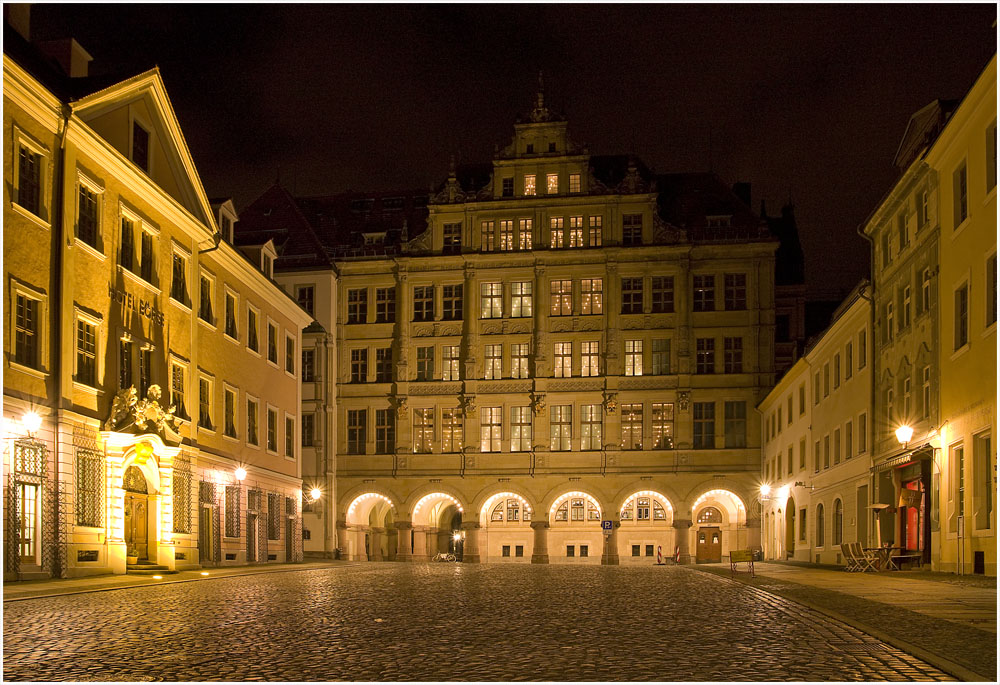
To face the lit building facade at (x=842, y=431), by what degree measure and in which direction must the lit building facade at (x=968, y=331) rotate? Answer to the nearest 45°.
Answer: approximately 90° to its right

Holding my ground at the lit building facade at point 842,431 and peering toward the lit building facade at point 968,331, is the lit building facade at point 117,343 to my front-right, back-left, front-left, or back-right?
front-right

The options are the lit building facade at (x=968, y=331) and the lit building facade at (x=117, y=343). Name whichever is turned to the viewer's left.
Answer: the lit building facade at (x=968, y=331)

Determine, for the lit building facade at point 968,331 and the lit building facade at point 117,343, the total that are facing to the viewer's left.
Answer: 1

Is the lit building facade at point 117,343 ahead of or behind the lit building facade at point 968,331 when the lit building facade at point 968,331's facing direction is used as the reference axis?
ahead

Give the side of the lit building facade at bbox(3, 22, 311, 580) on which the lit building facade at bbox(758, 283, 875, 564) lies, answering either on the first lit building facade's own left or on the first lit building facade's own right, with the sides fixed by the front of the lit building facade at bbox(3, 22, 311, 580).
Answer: on the first lit building facade's own left

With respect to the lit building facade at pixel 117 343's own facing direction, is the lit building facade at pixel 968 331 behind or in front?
in front

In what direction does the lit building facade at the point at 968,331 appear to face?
to the viewer's left
